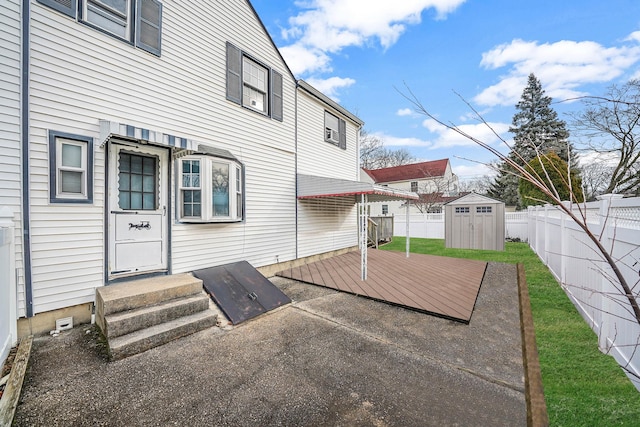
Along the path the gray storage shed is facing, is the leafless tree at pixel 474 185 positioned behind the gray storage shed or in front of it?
behind

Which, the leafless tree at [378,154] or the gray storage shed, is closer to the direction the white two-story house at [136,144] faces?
the gray storage shed

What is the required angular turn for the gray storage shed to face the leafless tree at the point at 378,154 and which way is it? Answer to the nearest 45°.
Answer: approximately 135° to its right

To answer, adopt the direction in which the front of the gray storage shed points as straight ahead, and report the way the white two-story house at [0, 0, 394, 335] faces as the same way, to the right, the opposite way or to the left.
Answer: to the left

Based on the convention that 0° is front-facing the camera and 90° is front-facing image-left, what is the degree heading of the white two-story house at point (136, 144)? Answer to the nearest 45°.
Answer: approximately 315°

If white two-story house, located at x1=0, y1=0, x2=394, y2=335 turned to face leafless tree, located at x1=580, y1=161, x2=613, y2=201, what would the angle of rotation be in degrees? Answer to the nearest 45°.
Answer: approximately 45° to its left
